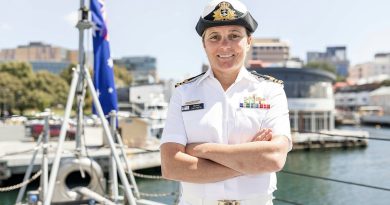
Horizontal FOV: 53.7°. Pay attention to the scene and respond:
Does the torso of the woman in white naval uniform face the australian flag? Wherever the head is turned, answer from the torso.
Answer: no

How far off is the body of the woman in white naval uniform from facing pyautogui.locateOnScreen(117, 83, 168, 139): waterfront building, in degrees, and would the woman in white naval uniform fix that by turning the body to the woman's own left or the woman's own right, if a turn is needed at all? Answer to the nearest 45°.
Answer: approximately 180°

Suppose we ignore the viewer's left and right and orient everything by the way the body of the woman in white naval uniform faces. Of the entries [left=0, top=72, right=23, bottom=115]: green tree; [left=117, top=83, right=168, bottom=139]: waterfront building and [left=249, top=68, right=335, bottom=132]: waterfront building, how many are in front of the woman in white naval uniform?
0

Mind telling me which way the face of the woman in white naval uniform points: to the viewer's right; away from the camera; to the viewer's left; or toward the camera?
toward the camera

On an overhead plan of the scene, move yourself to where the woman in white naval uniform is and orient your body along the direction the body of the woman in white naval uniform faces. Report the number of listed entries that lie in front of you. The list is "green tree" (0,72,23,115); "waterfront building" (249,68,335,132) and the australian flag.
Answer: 0

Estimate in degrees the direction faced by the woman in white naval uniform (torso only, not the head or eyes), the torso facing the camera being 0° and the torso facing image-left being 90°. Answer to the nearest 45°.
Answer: approximately 0°

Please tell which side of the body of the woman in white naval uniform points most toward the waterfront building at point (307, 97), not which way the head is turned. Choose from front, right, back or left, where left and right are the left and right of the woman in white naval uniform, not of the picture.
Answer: back

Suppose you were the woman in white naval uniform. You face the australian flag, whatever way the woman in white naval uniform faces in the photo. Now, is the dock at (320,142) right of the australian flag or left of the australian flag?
right

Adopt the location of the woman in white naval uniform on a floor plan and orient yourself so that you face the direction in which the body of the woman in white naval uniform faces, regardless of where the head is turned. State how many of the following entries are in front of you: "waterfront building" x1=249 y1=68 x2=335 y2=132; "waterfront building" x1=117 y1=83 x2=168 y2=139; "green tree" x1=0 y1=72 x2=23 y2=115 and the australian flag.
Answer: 0

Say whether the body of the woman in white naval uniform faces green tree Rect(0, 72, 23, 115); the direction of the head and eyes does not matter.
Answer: no

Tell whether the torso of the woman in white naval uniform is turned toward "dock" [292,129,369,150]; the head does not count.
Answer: no
